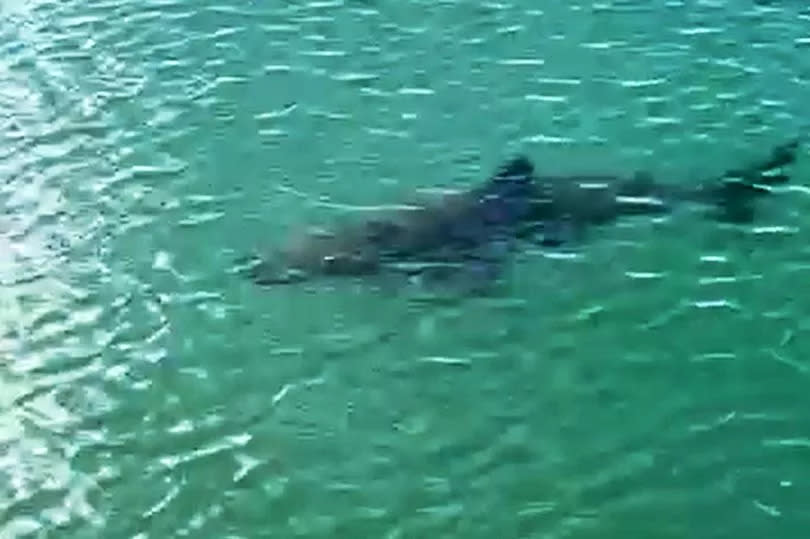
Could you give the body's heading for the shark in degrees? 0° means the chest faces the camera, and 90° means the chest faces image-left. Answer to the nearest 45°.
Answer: approximately 90°
